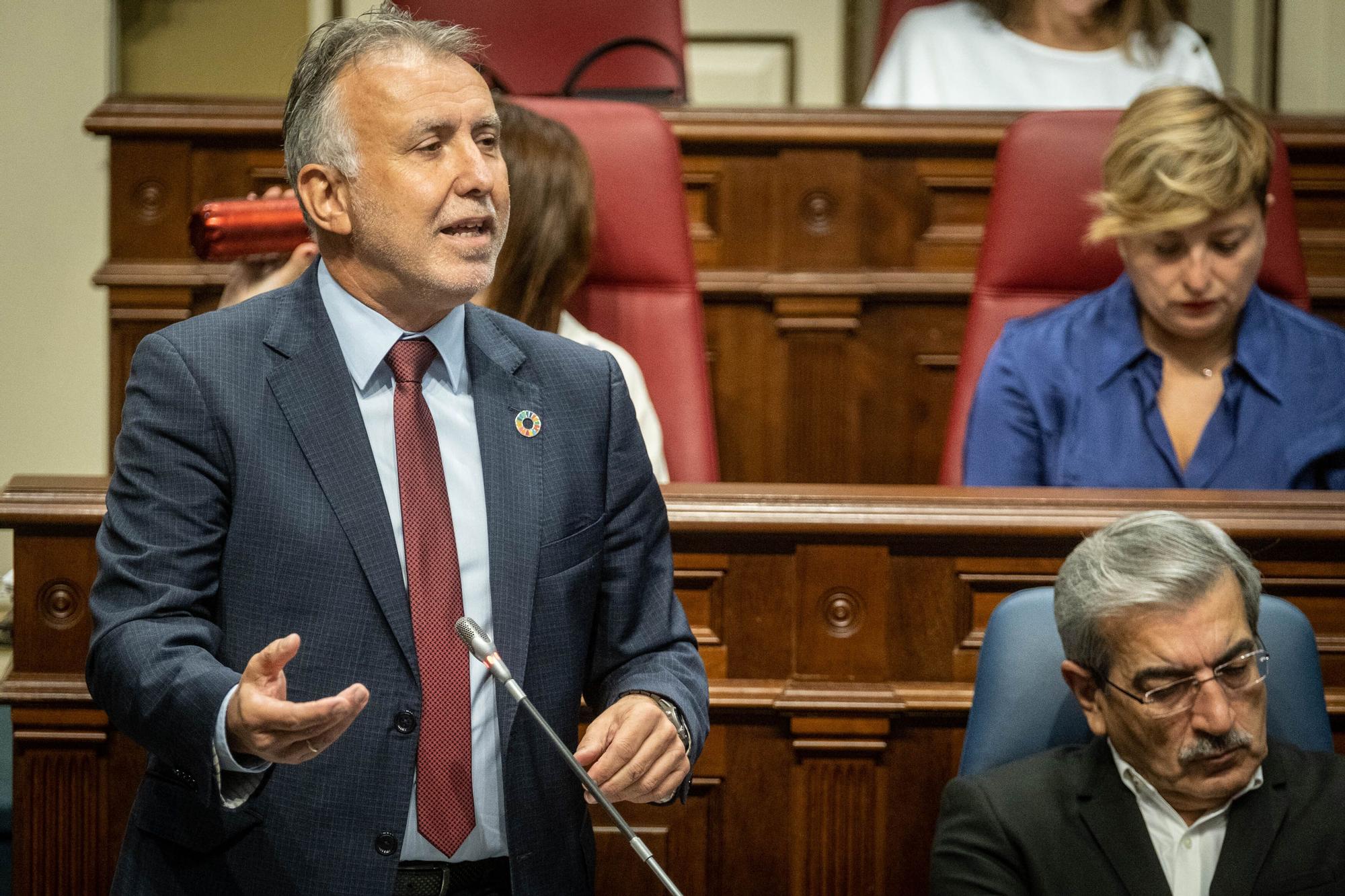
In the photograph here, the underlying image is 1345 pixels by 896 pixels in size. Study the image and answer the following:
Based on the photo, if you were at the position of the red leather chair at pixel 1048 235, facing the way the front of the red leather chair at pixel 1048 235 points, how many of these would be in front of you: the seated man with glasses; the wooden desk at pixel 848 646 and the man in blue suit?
3

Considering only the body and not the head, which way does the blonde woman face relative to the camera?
toward the camera

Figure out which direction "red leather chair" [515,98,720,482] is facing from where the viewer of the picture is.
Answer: facing the viewer

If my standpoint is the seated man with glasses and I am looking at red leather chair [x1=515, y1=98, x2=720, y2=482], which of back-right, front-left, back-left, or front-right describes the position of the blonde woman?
front-right

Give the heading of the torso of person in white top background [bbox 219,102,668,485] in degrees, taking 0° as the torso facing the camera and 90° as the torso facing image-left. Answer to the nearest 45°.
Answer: approximately 45°
